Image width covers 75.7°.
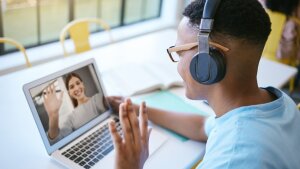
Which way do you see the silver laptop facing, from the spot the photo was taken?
facing the viewer and to the right of the viewer

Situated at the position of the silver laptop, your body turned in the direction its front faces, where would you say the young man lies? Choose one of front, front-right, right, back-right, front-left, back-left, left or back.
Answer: front

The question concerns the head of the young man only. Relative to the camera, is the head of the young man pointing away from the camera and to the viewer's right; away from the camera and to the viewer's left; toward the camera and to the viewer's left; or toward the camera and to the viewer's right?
away from the camera and to the viewer's left

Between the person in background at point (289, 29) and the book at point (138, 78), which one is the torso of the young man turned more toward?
the book

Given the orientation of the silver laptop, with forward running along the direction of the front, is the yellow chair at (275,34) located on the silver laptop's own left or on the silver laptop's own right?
on the silver laptop's own left

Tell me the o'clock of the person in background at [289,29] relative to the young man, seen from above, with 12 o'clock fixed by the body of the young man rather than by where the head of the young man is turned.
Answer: The person in background is roughly at 2 o'clock from the young man.

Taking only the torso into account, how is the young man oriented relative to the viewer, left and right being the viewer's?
facing away from the viewer and to the left of the viewer

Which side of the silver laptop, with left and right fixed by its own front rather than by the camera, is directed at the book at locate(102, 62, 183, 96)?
left

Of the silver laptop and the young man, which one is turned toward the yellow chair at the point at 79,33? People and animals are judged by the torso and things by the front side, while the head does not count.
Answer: the young man

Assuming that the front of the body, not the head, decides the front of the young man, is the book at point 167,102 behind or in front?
in front

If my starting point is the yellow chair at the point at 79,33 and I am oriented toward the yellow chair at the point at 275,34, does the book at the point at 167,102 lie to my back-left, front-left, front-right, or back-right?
front-right
